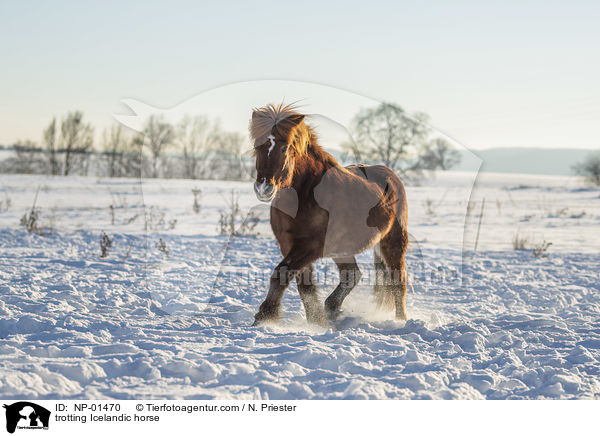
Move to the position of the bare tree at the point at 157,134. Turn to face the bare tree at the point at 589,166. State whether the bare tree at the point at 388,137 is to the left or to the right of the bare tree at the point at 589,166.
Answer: right

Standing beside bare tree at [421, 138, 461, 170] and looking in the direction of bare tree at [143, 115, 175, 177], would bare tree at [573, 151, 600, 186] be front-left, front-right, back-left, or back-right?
back-right

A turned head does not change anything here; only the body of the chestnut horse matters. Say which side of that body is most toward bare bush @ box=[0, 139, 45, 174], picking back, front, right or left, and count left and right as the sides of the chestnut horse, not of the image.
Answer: right

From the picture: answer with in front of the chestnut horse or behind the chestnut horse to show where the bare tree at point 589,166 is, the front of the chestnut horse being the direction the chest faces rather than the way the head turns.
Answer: behind

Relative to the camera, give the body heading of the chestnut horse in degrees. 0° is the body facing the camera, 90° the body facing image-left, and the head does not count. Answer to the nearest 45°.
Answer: approximately 45°

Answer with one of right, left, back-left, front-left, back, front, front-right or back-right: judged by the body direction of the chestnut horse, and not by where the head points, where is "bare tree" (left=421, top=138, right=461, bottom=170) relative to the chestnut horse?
back

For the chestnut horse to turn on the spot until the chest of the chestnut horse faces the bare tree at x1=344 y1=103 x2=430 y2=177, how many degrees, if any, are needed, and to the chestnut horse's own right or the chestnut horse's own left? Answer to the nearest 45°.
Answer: approximately 180°
